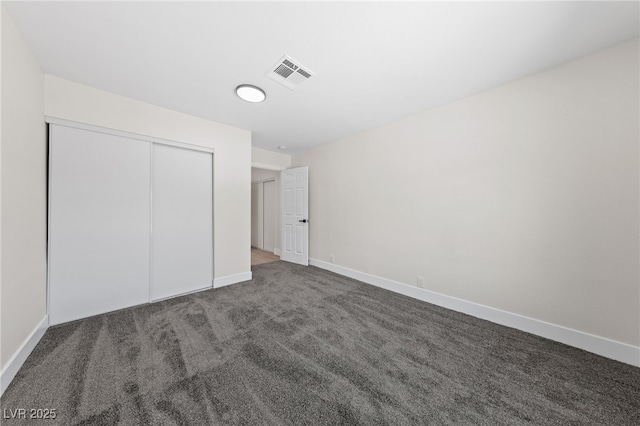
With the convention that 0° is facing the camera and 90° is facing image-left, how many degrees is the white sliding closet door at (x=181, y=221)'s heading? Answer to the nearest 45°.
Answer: approximately 315°

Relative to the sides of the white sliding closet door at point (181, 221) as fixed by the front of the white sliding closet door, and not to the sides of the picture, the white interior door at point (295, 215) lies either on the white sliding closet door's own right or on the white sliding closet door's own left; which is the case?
on the white sliding closet door's own left

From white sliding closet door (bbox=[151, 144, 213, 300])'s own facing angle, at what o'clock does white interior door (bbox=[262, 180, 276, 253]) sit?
The white interior door is roughly at 9 o'clock from the white sliding closet door.
